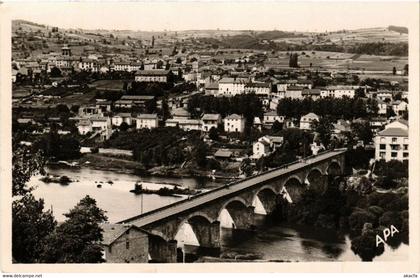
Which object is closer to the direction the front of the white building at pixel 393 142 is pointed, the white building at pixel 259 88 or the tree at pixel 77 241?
the tree

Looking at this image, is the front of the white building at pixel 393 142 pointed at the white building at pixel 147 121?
no

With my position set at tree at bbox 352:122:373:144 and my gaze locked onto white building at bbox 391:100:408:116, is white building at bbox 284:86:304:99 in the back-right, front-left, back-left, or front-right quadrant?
front-left

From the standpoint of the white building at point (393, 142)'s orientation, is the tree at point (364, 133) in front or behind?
behind

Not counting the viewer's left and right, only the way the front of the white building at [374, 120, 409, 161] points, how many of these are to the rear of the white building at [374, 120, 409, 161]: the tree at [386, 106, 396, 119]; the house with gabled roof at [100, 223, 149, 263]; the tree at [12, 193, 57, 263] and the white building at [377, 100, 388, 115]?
2

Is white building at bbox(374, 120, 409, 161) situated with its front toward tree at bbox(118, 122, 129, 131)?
no

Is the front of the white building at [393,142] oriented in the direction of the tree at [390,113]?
no

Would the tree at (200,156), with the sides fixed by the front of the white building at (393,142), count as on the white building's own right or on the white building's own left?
on the white building's own right

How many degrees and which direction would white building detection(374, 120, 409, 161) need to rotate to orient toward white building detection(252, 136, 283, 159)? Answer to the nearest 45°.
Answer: approximately 135° to its right

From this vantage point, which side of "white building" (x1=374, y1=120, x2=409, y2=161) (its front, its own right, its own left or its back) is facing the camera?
front

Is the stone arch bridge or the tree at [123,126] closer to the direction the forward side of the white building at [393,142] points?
the stone arch bridge

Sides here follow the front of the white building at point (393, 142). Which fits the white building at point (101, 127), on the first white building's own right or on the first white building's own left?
on the first white building's own right

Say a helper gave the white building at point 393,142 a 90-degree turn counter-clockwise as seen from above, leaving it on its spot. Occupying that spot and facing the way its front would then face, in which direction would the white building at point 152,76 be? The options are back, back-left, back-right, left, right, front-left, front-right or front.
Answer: back-left
